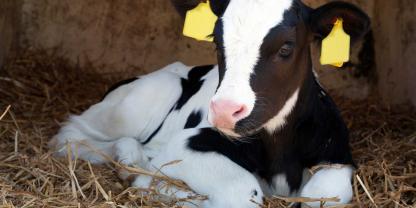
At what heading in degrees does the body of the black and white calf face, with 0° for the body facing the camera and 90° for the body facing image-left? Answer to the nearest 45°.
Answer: approximately 315°
